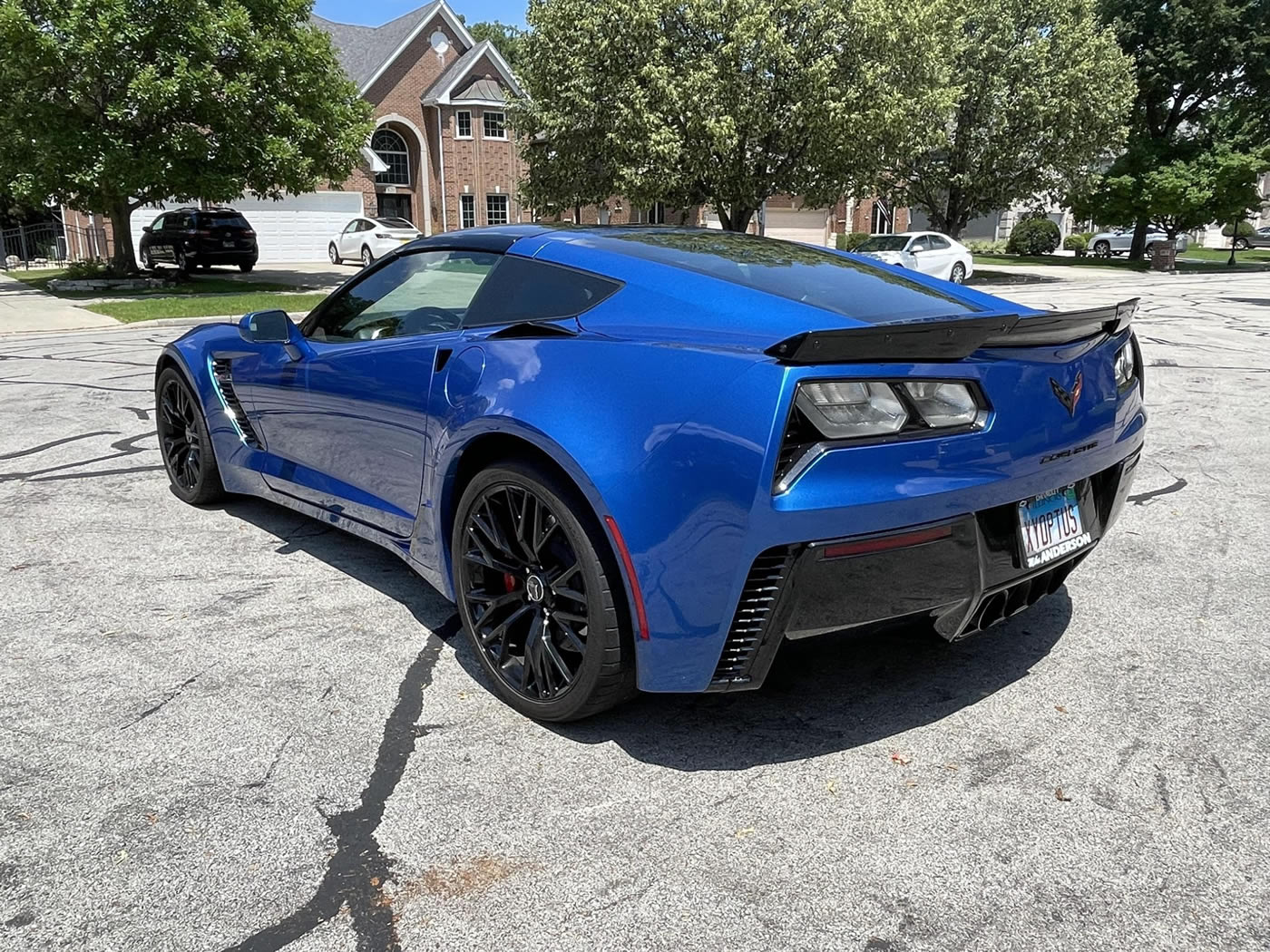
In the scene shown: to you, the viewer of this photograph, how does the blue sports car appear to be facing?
facing away from the viewer and to the left of the viewer

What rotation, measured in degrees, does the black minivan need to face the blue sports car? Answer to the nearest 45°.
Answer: approximately 135° to its left

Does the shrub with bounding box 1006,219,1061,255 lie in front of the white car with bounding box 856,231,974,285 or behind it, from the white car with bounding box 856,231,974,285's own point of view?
behind

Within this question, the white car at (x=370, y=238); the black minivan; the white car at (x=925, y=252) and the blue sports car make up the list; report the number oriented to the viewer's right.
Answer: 0

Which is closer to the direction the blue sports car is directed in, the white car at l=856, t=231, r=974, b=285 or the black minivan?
the black minivan

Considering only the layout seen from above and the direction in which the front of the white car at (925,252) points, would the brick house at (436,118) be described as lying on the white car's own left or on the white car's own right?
on the white car's own right

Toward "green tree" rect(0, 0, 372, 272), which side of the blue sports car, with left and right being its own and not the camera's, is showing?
front

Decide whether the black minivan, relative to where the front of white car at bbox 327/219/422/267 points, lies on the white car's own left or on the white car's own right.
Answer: on the white car's own left

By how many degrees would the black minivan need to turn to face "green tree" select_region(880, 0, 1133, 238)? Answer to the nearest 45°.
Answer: approximately 135° to its right

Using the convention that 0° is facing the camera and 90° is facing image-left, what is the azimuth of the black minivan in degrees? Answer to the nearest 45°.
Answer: approximately 135°

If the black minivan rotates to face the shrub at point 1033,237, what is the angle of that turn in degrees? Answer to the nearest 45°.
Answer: approximately 135° to its right

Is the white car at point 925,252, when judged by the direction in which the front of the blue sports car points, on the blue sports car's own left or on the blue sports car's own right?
on the blue sports car's own right

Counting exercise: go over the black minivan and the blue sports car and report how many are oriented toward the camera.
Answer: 0

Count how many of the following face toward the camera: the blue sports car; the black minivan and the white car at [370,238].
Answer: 0

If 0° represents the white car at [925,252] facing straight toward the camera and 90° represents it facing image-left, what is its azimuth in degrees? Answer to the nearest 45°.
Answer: approximately 45°
